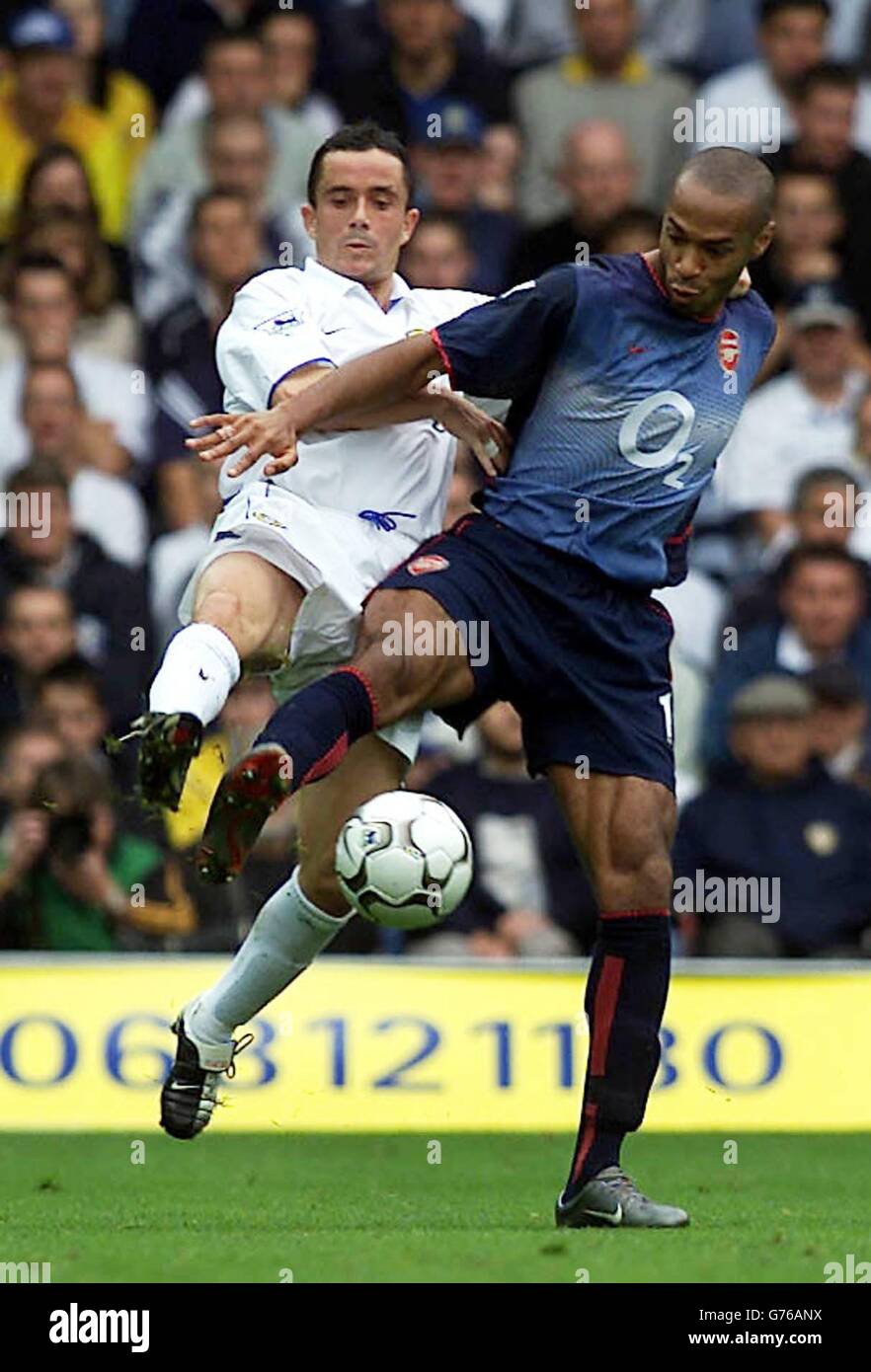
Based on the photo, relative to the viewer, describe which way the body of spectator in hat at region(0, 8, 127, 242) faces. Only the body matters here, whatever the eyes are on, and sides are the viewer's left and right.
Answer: facing the viewer

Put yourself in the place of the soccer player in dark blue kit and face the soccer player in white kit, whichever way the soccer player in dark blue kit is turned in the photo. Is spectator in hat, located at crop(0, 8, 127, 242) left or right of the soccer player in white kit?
right

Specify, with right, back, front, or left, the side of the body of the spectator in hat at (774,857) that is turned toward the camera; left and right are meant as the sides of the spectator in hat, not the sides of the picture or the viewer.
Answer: front

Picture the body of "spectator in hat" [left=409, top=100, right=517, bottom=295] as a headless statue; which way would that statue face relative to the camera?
toward the camera

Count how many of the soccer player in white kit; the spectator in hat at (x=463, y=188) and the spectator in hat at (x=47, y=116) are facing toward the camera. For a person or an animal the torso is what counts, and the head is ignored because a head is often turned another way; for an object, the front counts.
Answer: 3

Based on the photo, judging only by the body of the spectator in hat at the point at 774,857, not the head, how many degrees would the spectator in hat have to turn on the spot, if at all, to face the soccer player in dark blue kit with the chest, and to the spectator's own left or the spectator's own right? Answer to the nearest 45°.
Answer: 0° — they already face them

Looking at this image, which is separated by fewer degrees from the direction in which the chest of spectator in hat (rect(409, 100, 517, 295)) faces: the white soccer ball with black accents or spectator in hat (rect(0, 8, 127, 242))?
the white soccer ball with black accents

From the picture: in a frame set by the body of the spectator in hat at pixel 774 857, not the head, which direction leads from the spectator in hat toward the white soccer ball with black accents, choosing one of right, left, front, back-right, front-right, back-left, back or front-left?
front
